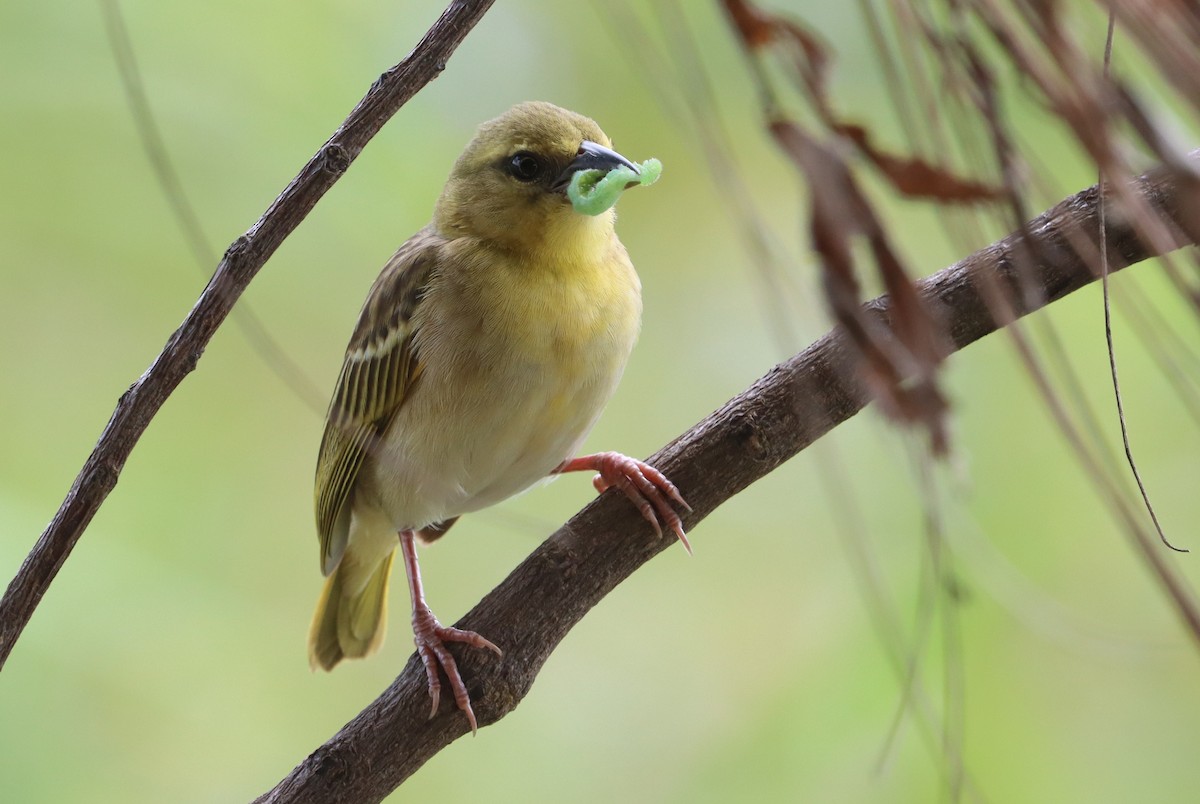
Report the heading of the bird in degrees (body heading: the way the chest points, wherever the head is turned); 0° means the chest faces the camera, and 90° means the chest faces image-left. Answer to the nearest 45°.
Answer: approximately 315°
